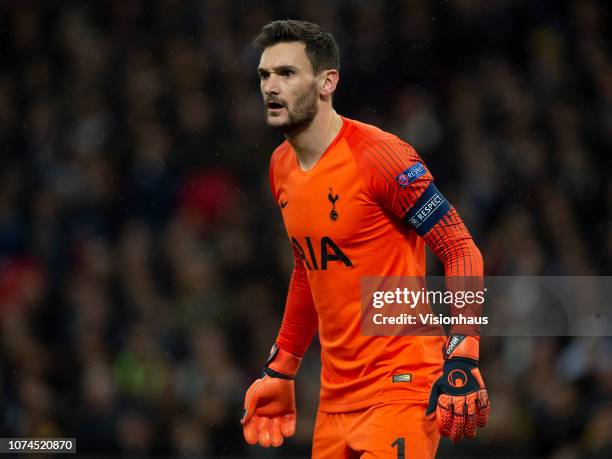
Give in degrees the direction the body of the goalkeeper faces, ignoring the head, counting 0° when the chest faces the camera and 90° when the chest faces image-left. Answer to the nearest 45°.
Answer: approximately 45°
